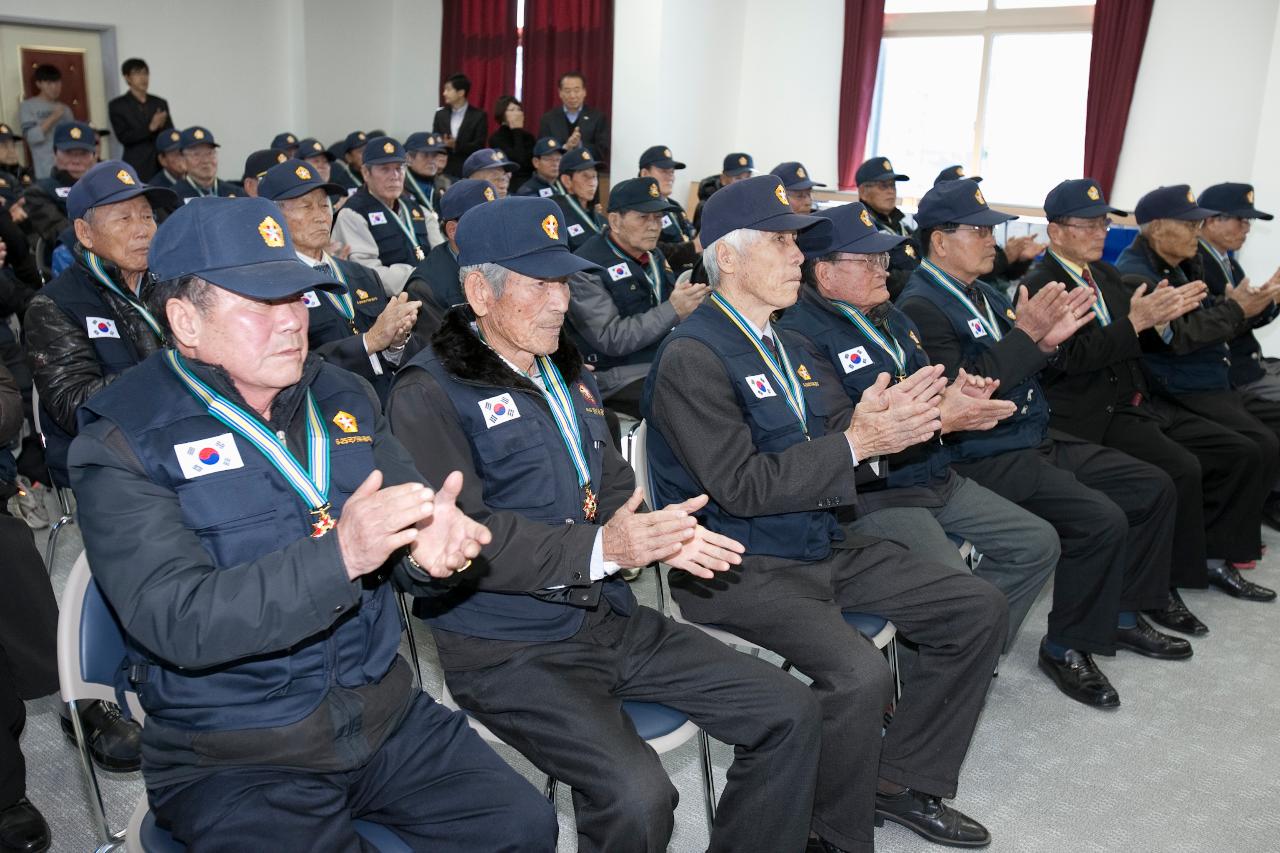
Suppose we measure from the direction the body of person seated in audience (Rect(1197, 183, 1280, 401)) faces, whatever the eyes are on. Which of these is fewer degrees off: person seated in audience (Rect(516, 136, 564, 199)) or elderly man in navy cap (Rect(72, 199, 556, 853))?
the elderly man in navy cap
